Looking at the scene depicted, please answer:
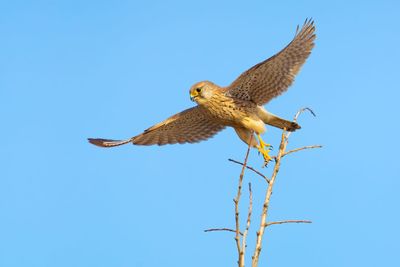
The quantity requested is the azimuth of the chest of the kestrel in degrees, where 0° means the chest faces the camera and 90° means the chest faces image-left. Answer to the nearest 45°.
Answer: approximately 45°
